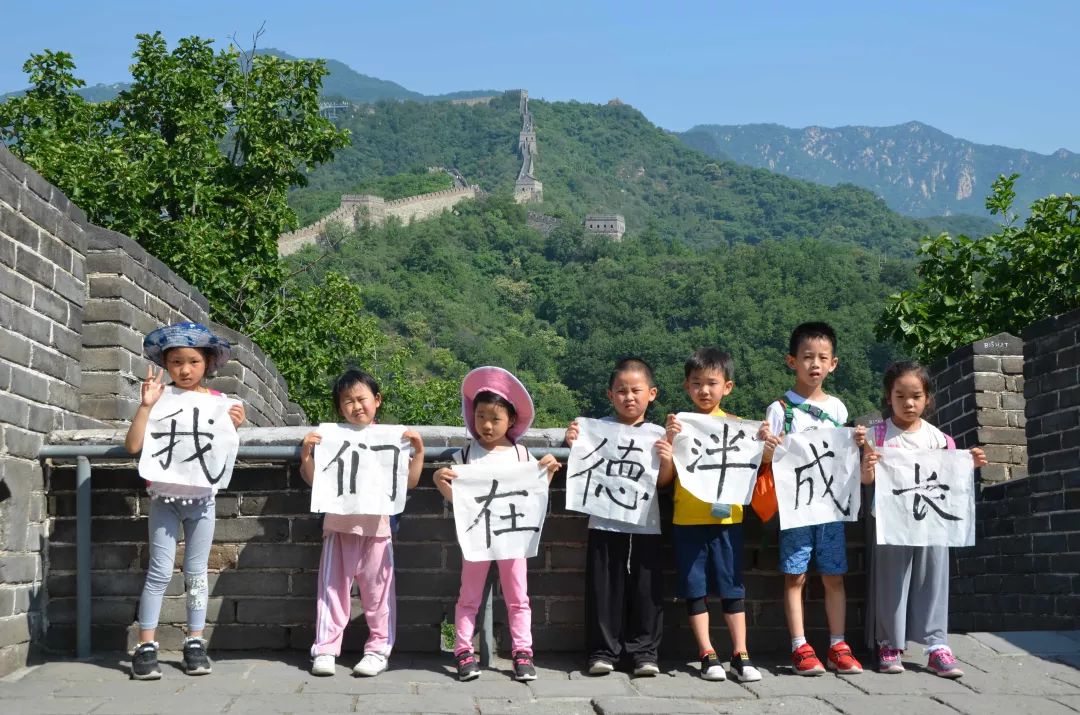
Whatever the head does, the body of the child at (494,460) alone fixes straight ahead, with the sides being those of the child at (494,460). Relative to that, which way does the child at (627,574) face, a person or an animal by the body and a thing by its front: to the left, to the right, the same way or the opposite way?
the same way

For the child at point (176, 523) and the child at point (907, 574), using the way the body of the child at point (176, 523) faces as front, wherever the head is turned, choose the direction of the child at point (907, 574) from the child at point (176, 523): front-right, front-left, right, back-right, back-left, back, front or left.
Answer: left

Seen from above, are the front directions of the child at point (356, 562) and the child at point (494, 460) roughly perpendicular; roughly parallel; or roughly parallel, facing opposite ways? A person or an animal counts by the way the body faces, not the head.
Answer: roughly parallel

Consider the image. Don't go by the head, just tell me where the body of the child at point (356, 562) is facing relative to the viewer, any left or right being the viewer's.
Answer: facing the viewer

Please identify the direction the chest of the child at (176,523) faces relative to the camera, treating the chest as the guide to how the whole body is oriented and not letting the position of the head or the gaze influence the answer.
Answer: toward the camera

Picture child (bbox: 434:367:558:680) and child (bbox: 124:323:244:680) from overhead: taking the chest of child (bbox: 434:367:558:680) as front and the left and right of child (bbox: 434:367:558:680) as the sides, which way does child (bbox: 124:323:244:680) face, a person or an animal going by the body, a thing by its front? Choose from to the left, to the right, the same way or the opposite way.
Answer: the same way

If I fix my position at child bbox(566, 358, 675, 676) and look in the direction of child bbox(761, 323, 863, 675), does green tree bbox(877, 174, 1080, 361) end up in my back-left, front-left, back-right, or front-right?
front-left

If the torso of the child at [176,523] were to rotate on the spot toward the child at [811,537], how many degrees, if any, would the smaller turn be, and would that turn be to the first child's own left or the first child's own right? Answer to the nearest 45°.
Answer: approximately 90° to the first child's own left

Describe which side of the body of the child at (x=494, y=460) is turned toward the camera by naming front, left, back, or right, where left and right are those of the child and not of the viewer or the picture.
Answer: front

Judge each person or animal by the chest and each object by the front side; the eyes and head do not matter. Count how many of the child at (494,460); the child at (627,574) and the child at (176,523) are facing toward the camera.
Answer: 3

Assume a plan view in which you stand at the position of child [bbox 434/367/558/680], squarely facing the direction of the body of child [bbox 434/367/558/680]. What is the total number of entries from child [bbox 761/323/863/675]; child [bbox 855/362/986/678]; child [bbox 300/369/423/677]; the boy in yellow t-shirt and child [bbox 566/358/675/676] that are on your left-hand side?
4

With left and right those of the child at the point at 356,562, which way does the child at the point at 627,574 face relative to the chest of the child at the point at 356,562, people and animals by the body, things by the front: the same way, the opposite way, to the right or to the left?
the same way

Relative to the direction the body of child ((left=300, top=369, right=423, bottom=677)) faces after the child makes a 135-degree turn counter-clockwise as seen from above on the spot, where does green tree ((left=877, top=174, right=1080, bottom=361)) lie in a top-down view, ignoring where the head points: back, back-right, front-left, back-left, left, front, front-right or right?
front
